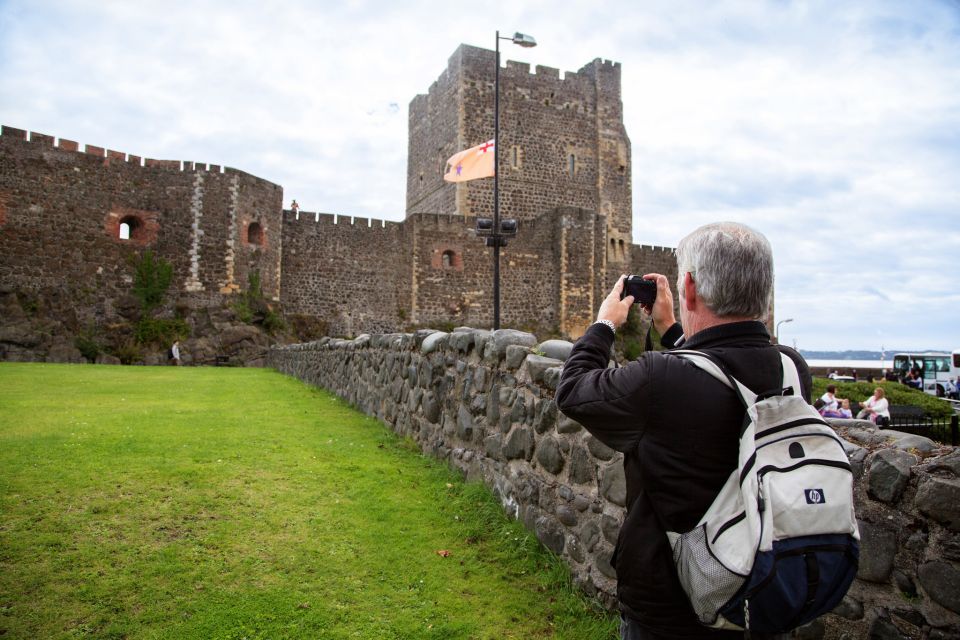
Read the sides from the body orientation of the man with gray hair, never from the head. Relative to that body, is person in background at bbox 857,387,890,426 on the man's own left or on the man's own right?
on the man's own right

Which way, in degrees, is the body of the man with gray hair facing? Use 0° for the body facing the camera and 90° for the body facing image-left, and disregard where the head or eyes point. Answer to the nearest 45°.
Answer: approximately 135°

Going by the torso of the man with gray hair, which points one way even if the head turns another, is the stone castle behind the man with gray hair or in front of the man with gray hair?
in front

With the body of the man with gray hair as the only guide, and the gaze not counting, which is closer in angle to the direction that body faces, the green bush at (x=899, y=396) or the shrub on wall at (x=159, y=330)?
the shrub on wall

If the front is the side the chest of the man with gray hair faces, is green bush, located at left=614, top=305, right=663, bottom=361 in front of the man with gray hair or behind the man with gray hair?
in front

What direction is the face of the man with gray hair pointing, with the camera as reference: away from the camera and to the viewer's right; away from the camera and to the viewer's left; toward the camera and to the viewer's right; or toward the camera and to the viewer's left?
away from the camera and to the viewer's left

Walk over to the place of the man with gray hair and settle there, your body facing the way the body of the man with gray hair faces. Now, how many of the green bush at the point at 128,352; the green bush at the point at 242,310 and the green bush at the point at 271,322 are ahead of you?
3

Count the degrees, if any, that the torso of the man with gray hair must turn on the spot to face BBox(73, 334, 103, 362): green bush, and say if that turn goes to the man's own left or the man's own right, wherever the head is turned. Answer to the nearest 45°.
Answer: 0° — they already face it

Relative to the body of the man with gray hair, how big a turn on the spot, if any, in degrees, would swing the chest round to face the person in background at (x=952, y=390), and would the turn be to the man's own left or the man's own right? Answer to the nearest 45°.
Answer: approximately 45° to the man's own right

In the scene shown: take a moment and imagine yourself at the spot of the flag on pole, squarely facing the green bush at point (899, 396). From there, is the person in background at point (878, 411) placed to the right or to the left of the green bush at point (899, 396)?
right

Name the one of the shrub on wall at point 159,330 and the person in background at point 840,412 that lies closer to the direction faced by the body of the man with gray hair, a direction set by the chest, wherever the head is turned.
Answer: the shrub on wall
